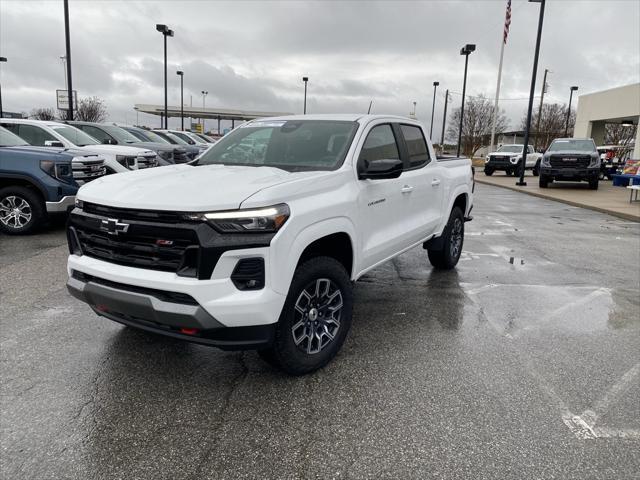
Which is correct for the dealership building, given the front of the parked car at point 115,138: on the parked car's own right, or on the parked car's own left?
on the parked car's own left

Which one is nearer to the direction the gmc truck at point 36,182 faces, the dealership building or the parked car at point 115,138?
the dealership building

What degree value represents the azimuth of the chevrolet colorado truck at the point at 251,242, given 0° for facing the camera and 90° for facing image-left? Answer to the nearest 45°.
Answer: approximately 45°

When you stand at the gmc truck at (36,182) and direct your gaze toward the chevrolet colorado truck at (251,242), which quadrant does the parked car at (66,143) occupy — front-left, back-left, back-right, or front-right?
back-left

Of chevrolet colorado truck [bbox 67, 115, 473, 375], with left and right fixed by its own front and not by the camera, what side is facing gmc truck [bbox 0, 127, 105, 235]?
right

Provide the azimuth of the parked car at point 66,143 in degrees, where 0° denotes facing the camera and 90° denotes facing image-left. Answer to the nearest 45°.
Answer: approximately 315°

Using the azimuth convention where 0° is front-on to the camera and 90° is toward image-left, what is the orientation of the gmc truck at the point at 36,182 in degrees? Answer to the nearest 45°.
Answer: approximately 315°

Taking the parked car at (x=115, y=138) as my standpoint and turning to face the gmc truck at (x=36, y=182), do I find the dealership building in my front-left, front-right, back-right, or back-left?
back-left

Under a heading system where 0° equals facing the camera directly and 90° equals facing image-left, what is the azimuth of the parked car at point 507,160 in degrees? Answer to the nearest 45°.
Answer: approximately 45°

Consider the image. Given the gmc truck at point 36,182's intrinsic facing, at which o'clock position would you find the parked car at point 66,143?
The parked car is roughly at 8 o'clock from the gmc truck.
